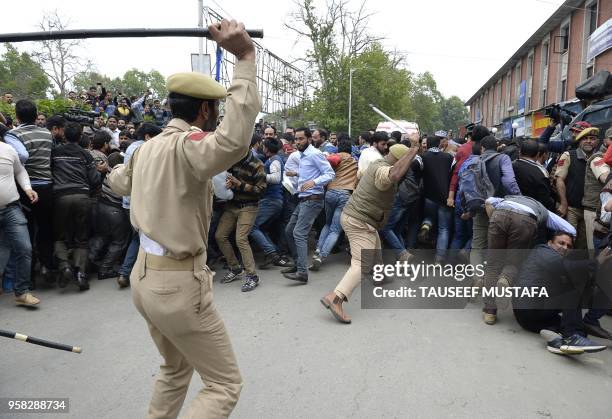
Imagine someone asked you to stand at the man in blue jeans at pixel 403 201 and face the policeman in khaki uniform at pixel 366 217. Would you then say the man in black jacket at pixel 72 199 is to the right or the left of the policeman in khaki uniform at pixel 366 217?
right

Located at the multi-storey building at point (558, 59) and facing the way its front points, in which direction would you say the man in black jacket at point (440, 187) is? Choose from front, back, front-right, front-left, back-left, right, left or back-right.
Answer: front-left

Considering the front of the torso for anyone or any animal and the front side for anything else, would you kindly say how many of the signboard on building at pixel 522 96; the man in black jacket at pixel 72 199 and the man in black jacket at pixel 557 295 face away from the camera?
1

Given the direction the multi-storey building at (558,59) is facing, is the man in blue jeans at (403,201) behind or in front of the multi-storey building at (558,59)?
in front

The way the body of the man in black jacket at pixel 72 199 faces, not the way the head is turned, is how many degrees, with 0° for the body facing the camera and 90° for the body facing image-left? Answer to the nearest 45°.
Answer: approximately 180°

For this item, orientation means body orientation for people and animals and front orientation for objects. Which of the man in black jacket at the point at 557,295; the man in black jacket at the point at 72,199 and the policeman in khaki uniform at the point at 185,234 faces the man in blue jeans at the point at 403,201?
the policeman in khaki uniform

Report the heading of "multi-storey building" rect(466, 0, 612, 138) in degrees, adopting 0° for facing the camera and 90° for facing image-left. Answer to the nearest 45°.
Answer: approximately 45°

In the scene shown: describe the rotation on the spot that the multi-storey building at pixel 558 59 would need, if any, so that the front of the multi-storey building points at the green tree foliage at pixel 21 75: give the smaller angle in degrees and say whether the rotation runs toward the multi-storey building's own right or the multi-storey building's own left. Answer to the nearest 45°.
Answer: approximately 45° to the multi-storey building's own right

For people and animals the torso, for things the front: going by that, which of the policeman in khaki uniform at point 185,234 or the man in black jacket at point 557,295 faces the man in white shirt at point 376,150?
the policeman in khaki uniform
